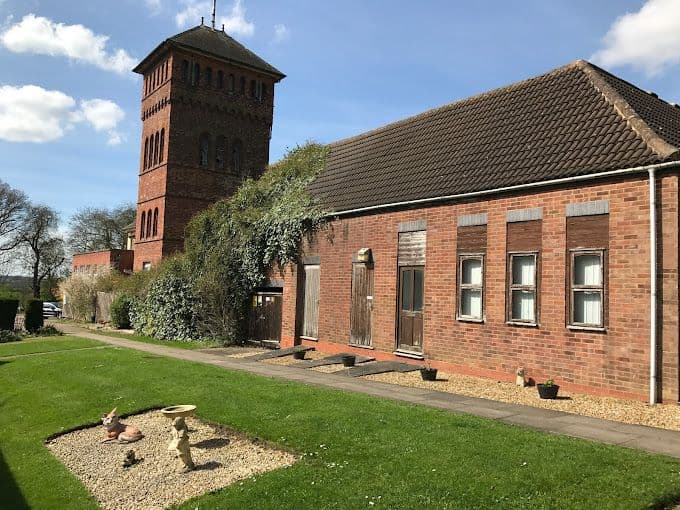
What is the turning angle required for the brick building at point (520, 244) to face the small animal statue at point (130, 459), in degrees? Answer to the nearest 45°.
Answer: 0° — it already faces it

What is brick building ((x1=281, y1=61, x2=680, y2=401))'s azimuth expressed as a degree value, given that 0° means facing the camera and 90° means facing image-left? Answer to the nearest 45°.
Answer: approximately 45°

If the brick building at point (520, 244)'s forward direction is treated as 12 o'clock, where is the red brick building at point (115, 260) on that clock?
The red brick building is roughly at 3 o'clock from the brick building.

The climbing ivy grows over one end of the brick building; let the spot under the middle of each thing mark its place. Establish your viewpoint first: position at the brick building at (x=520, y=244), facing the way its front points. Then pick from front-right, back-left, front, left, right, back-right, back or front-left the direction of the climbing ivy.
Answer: right

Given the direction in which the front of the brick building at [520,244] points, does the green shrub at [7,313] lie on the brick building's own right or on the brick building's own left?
on the brick building's own right

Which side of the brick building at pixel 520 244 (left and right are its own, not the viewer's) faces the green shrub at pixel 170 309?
right

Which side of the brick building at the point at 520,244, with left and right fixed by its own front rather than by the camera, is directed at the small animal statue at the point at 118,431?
front

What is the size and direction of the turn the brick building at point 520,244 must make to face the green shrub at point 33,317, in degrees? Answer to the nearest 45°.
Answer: approximately 90° to its right

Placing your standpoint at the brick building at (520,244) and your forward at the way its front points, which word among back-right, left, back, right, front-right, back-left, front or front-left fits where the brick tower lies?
right
